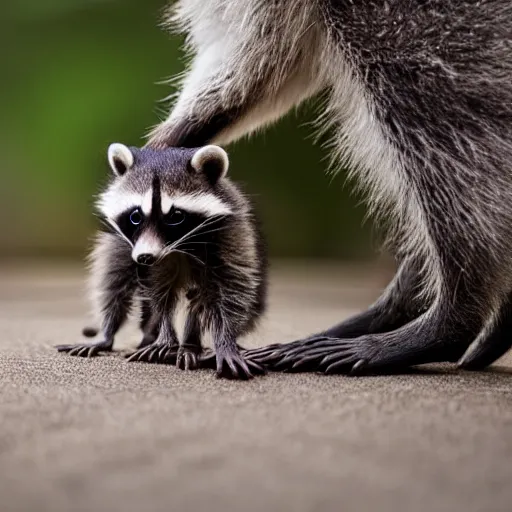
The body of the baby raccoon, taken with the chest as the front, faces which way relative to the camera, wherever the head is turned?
toward the camera

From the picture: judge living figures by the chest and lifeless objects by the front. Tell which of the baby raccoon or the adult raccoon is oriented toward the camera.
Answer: the baby raccoon

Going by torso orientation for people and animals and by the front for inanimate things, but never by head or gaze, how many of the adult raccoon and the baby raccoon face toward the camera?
1

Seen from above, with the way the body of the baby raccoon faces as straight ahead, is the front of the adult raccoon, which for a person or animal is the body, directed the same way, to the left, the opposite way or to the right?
to the right

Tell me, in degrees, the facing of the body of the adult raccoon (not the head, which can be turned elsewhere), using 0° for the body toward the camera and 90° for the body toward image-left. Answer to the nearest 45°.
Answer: approximately 90°
